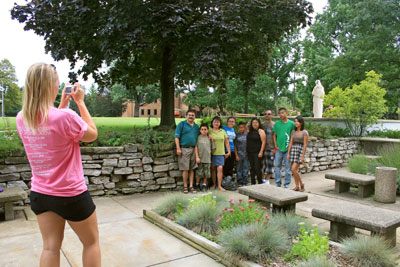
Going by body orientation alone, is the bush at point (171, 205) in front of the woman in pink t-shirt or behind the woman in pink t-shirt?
in front

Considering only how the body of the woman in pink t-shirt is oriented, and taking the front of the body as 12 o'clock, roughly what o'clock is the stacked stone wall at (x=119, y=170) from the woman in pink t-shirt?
The stacked stone wall is roughly at 11 o'clock from the woman in pink t-shirt.

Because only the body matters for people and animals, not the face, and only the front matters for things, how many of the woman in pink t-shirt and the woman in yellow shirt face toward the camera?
1

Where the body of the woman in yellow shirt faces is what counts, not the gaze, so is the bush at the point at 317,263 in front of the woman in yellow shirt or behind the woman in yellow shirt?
in front

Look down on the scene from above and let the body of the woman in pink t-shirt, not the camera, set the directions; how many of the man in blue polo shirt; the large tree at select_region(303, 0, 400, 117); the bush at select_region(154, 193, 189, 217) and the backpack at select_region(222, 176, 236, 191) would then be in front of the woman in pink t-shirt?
4

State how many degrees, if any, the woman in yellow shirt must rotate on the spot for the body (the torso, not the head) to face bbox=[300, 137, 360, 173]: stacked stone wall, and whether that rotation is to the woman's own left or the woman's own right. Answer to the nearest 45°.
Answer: approximately 135° to the woman's own left

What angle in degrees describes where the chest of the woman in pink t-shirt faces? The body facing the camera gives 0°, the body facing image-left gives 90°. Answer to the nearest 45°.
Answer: approximately 225°

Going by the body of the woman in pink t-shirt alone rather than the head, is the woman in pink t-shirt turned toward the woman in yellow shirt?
yes

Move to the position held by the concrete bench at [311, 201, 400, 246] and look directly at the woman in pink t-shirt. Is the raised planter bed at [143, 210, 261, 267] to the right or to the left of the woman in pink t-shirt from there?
right

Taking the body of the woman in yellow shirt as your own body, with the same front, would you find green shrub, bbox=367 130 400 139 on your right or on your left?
on your left

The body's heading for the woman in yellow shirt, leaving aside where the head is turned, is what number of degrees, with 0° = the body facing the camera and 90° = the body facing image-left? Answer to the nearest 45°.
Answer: approximately 0°

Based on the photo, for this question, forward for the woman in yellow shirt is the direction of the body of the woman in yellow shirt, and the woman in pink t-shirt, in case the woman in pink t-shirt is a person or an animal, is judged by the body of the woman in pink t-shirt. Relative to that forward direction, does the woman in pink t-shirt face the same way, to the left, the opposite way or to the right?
the opposite way
